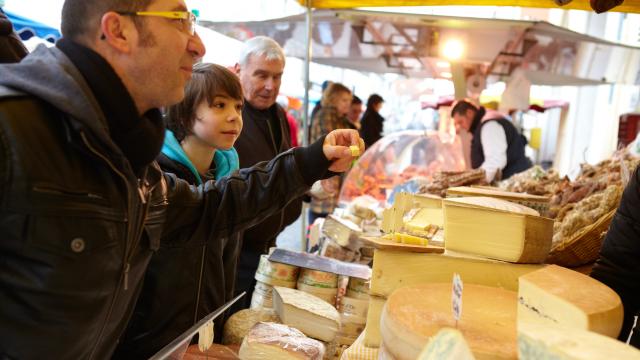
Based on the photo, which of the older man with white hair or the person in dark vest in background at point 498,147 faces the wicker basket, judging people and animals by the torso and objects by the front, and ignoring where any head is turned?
the older man with white hair

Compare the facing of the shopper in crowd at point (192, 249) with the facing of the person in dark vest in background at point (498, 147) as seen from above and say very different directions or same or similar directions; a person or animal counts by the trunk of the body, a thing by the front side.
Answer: very different directions

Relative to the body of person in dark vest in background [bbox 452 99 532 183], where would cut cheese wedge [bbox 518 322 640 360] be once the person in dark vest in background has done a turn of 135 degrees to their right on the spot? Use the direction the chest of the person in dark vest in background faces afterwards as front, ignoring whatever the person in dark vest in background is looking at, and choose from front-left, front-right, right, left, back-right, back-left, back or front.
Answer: back-right

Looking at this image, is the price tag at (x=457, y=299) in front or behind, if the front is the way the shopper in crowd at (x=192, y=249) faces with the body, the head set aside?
in front

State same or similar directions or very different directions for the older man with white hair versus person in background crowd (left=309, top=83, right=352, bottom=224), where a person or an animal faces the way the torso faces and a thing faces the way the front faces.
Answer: same or similar directions

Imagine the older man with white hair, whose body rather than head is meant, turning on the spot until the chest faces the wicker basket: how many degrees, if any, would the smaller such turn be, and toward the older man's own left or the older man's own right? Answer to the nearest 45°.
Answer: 0° — they already face it

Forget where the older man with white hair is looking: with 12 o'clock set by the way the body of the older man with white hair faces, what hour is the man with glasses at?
The man with glasses is roughly at 2 o'clock from the older man with white hair.

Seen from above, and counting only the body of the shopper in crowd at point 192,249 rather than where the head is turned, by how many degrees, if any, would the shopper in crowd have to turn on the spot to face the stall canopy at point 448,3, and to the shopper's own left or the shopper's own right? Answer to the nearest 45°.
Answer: approximately 90° to the shopper's own left

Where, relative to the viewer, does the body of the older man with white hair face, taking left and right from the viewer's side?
facing the viewer and to the right of the viewer

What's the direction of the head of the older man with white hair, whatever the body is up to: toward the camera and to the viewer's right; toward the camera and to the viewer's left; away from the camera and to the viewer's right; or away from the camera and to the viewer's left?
toward the camera and to the viewer's right

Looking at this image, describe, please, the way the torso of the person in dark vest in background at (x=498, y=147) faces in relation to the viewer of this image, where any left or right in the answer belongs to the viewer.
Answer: facing to the left of the viewer

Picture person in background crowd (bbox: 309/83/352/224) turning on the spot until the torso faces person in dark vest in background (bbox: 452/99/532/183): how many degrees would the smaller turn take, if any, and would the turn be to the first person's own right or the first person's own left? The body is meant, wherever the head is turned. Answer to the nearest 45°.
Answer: approximately 45° to the first person's own left

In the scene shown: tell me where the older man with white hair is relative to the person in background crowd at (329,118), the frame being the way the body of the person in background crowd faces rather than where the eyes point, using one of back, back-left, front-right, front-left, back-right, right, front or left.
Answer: front-right
